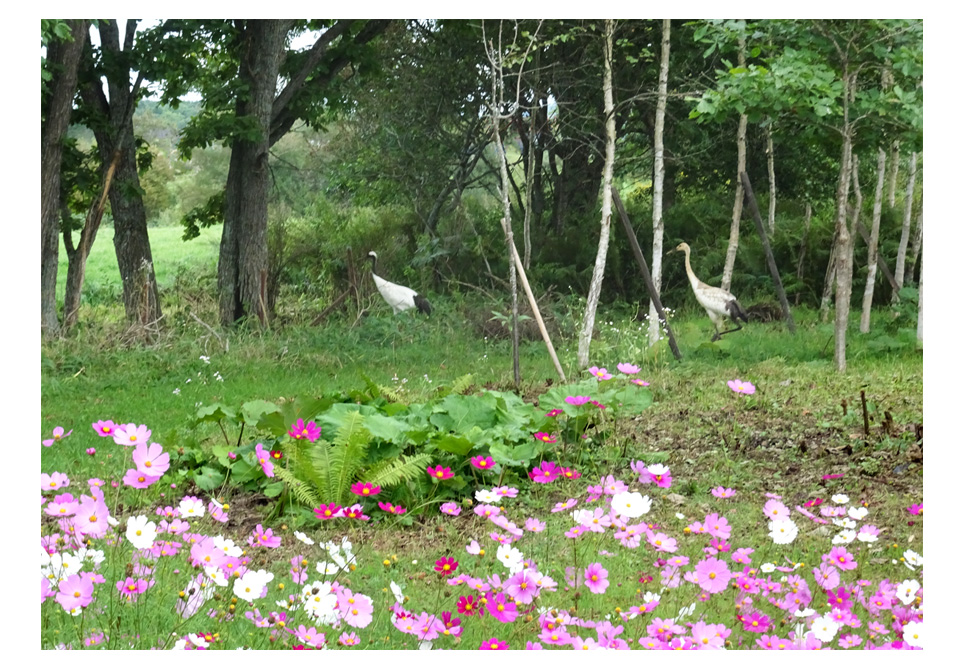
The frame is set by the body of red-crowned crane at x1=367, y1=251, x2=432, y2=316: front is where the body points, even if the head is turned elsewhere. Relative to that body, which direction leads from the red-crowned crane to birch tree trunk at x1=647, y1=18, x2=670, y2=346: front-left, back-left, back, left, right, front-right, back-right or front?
back-left

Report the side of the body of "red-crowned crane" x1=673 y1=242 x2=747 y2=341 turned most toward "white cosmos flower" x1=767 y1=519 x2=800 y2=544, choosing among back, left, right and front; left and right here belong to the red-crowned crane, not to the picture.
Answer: left

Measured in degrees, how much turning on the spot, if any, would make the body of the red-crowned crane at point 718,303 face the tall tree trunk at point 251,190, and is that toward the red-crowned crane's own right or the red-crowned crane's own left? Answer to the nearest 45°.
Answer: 0° — it already faces it

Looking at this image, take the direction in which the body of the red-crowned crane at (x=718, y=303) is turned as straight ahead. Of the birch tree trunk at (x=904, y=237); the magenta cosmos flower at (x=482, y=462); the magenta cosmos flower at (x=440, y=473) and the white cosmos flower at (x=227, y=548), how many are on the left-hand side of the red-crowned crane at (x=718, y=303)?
3

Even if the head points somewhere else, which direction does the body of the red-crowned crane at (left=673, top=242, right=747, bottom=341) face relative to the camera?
to the viewer's left

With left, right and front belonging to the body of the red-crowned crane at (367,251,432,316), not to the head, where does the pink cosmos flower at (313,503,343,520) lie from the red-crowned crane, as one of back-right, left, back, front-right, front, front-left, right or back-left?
left

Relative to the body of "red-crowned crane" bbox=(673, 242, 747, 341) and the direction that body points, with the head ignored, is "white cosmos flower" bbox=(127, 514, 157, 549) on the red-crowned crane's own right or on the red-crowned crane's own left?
on the red-crowned crane's own left

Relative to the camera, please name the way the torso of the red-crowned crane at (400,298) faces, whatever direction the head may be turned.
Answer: to the viewer's left

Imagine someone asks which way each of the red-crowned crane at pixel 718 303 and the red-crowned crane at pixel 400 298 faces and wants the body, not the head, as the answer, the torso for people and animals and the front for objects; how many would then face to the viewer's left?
2

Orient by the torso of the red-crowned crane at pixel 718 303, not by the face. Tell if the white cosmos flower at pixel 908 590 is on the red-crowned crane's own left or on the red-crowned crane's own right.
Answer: on the red-crowned crane's own left

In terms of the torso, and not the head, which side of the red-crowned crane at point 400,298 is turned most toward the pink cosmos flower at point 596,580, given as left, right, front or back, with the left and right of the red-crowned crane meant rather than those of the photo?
left

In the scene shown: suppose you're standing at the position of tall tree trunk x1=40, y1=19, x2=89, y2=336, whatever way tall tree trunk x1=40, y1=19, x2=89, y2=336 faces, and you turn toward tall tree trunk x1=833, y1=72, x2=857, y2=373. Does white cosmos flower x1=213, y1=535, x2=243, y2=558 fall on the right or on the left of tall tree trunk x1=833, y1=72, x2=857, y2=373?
right

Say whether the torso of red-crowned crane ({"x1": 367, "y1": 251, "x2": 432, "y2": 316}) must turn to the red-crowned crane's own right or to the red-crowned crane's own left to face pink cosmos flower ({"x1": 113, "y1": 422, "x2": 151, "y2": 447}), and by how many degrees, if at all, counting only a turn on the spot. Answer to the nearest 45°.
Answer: approximately 90° to the red-crowned crane's own left

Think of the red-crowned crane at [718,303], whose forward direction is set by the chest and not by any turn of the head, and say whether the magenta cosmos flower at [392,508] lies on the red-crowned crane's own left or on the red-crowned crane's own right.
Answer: on the red-crowned crane's own left

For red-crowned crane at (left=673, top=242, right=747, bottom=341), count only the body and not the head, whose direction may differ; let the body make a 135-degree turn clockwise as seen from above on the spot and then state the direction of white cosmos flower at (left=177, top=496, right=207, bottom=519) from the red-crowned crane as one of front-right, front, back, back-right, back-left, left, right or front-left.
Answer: back-right
